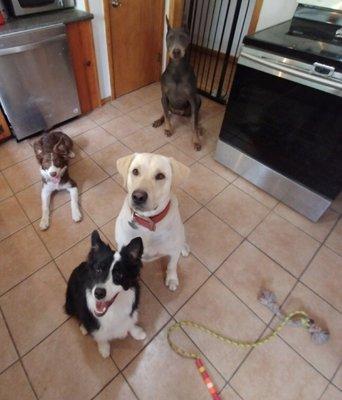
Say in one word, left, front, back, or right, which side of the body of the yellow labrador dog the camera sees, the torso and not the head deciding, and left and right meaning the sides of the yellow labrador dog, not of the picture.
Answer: front

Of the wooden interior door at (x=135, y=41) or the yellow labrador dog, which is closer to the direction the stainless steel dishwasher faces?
the yellow labrador dog

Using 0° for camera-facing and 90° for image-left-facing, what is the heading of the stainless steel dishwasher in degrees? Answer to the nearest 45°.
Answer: approximately 315°

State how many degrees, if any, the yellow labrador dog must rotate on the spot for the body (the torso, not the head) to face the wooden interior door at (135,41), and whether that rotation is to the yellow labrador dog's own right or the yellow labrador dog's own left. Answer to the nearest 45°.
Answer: approximately 180°

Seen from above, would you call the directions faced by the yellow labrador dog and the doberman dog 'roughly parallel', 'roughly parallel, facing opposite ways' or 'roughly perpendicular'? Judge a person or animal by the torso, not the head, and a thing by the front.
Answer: roughly parallel

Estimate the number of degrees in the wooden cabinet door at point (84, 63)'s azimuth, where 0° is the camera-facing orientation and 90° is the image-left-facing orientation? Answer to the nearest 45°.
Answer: approximately 315°

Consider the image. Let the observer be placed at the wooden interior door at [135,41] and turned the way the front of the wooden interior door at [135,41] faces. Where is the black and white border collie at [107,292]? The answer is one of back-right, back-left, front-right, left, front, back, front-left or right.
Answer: front-right

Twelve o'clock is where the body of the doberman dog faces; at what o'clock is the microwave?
The microwave is roughly at 3 o'clock from the doberman dog.

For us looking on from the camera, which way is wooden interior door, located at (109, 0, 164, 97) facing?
facing the viewer and to the right of the viewer

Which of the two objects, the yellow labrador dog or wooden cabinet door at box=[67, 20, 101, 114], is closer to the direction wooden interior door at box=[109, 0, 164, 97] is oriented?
the yellow labrador dog

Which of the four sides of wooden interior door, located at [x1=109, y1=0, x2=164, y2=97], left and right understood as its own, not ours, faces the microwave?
right

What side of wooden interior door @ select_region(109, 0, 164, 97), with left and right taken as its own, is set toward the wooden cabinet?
right

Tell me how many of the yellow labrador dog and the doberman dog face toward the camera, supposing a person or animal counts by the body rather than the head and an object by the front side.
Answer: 2

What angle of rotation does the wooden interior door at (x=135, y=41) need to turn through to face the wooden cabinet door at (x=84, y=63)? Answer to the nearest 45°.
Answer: approximately 90° to its right

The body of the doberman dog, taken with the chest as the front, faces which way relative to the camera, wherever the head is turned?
toward the camera
